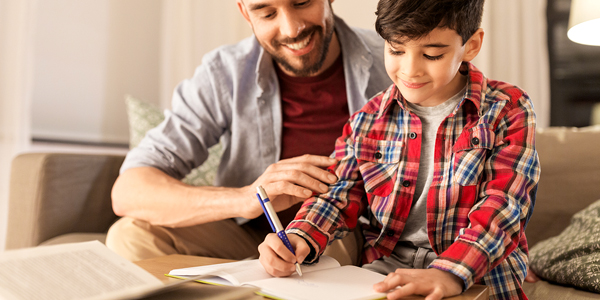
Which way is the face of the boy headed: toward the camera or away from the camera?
toward the camera

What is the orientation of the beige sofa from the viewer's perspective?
toward the camera

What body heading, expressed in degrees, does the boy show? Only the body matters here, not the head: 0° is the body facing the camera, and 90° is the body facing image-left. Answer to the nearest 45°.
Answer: approximately 45°

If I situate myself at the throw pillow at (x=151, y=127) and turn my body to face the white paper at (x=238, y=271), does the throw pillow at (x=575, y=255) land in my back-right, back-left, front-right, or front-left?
front-left

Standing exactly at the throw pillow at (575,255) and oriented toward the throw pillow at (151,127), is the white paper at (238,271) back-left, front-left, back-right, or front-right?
front-left
